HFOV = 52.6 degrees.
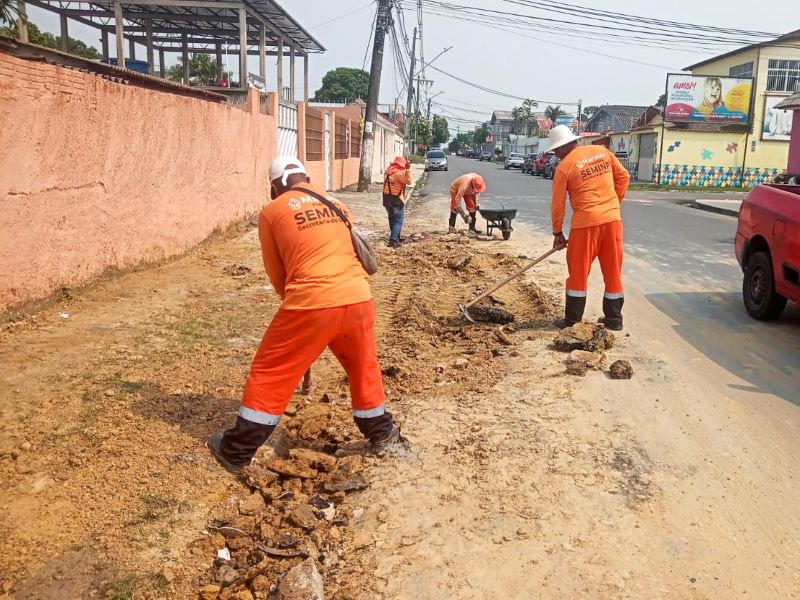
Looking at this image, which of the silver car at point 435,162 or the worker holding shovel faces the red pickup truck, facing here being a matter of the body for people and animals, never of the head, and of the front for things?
the silver car

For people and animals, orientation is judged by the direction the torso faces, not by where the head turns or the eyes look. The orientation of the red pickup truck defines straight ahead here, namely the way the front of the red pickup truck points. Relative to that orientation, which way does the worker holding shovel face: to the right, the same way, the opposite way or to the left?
the opposite way

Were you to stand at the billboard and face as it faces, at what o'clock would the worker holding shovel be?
The worker holding shovel is roughly at 12 o'clock from the billboard.

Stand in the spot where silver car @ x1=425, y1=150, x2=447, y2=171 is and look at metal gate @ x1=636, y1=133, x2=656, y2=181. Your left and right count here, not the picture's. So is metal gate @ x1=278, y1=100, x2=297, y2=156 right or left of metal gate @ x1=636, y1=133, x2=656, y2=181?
right

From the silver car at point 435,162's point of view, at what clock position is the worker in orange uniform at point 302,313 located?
The worker in orange uniform is roughly at 12 o'clock from the silver car.
